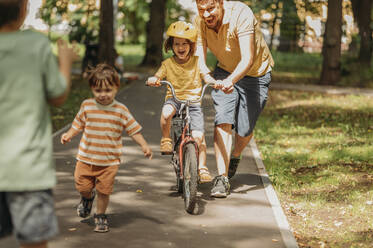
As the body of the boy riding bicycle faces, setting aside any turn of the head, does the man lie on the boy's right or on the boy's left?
on the boy's left

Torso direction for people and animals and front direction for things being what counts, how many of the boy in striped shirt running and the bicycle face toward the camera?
2

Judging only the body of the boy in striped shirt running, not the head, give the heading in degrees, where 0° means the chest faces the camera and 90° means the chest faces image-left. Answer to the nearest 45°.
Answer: approximately 0°

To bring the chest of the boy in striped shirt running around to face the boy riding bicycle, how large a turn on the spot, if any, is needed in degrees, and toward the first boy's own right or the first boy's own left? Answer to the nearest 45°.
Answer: approximately 135° to the first boy's own left

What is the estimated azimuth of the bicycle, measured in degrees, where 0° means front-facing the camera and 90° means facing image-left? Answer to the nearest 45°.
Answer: approximately 0°

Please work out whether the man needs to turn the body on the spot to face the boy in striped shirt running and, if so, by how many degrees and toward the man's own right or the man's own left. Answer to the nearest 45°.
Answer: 0° — they already face them

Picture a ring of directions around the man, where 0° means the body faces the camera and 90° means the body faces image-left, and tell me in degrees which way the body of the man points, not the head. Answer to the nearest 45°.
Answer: approximately 45°
